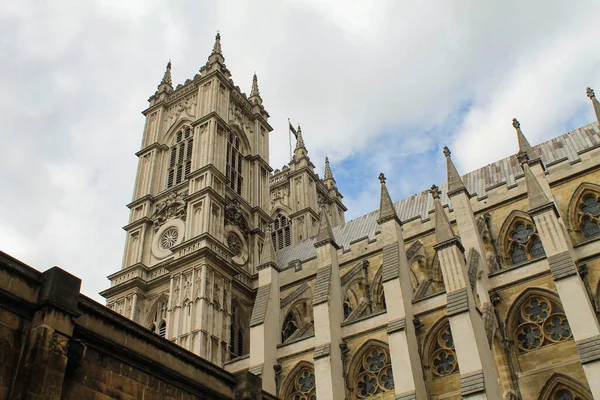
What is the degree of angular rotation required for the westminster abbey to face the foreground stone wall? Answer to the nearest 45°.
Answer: approximately 135° to its left

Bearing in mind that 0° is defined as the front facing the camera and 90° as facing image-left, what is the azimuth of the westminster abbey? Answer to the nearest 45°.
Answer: approximately 135°
